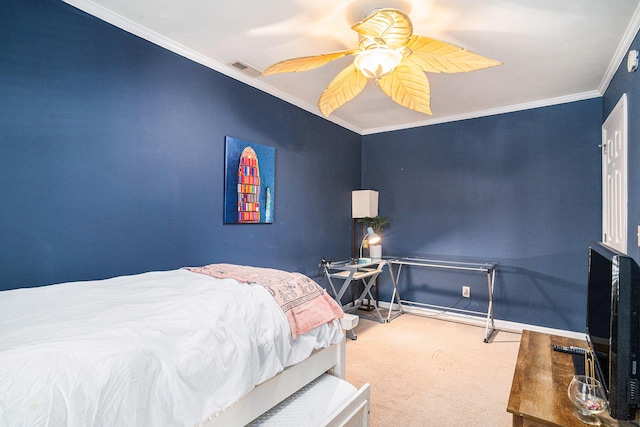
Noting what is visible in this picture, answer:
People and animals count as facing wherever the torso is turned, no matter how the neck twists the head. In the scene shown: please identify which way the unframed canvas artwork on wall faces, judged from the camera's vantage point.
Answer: facing the viewer and to the right of the viewer

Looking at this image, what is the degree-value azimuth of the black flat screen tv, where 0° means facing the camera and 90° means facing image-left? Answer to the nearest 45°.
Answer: approximately 90°

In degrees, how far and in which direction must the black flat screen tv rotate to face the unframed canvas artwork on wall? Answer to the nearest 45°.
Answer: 0° — it already faces it

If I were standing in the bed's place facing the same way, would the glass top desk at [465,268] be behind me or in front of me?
in front

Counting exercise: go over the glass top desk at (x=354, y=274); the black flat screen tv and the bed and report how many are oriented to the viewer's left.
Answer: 1

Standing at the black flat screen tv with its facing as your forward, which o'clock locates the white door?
The white door is roughly at 3 o'clock from the black flat screen tv.

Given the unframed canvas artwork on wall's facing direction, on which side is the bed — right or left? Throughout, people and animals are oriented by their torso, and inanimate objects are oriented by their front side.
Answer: on its right

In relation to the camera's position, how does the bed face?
facing away from the viewer and to the right of the viewer

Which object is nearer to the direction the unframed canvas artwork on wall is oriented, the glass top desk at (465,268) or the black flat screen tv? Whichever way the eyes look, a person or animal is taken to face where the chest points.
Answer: the black flat screen tv

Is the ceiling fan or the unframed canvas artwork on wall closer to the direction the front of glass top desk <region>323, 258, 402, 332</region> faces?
the ceiling fan

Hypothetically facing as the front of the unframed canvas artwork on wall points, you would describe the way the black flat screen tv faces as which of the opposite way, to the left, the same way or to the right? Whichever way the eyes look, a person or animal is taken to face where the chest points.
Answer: the opposite way

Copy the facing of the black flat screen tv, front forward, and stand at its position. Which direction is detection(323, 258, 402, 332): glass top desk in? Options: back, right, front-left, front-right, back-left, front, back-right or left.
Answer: front-right
